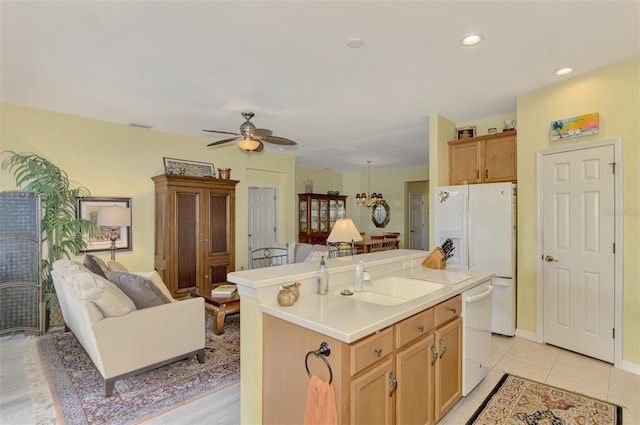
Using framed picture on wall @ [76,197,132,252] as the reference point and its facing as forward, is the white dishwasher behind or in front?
in front

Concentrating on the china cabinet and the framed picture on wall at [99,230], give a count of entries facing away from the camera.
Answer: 0

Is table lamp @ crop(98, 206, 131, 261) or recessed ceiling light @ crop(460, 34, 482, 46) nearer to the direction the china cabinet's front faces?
the recessed ceiling light

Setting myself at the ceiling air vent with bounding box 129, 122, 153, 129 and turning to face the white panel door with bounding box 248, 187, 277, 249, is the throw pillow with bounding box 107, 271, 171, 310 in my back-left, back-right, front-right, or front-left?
back-right

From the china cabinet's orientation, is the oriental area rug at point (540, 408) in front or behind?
in front

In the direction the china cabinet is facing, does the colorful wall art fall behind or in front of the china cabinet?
in front

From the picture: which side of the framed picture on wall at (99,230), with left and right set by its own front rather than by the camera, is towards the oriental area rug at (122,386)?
front

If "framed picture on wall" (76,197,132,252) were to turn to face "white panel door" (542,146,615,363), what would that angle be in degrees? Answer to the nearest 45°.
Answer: approximately 45° to its left

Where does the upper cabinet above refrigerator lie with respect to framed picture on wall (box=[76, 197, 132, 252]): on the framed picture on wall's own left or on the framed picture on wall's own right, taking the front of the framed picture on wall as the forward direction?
on the framed picture on wall's own left

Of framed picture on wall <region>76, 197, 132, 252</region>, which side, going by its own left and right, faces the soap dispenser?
front

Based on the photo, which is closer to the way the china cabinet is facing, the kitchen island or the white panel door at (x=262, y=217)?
the kitchen island

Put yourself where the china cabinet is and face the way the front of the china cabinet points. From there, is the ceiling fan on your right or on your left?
on your right

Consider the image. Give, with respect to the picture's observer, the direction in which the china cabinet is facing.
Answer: facing the viewer and to the right of the viewer
